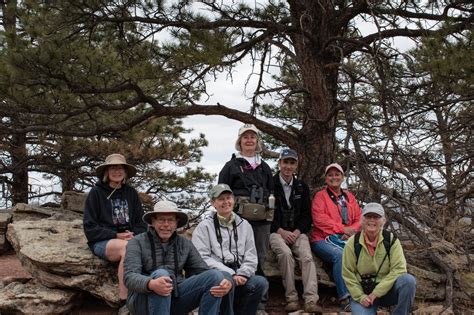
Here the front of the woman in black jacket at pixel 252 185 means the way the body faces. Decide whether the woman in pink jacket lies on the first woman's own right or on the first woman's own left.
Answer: on the first woman's own left

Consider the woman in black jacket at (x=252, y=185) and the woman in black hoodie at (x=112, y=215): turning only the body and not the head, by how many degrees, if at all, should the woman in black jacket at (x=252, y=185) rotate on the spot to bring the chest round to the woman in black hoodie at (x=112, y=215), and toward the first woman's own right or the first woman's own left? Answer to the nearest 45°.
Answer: approximately 90° to the first woman's own right

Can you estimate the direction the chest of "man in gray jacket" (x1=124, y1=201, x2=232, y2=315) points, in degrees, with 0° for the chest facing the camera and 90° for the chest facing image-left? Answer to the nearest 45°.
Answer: approximately 315°

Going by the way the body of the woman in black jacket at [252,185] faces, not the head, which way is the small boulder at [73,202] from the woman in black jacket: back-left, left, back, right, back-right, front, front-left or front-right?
back-right

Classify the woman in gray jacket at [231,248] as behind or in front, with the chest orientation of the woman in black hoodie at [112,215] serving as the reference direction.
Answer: in front

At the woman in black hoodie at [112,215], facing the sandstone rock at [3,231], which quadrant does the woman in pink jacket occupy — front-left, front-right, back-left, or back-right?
back-right

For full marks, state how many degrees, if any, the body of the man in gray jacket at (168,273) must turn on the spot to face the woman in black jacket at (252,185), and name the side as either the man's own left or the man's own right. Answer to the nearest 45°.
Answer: approximately 90° to the man's own left
